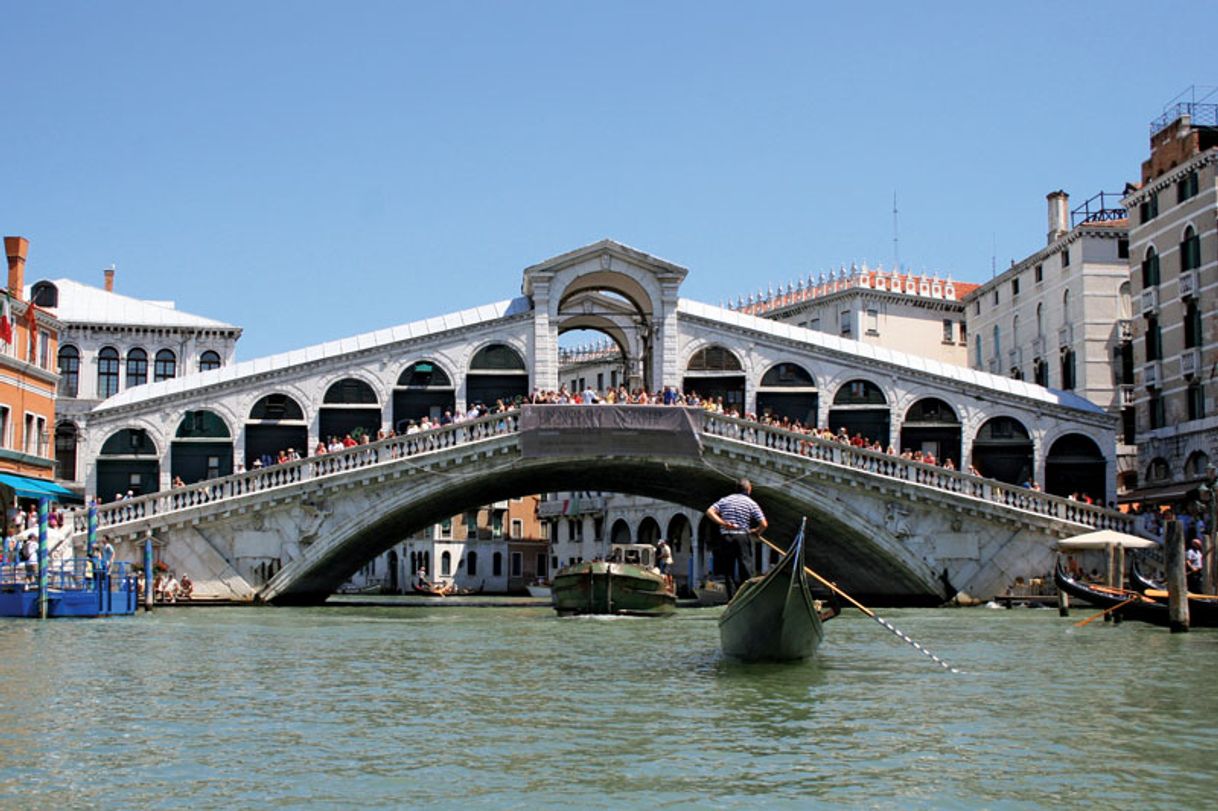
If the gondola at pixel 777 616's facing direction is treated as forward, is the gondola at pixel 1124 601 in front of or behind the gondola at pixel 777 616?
in front

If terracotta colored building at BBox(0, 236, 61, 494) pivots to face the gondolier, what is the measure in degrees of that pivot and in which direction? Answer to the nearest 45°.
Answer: approximately 45° to its right

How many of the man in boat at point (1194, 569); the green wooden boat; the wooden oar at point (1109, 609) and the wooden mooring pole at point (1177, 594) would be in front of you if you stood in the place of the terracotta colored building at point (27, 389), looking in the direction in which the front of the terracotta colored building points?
4

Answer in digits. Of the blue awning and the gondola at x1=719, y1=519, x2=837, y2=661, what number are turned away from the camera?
1

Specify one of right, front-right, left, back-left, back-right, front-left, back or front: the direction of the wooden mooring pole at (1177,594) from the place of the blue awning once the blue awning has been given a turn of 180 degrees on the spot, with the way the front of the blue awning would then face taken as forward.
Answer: back

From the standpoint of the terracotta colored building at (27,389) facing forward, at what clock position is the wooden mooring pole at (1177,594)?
The wooden mooring pole is roughly at 12 o'clock from the terracotta colored building.

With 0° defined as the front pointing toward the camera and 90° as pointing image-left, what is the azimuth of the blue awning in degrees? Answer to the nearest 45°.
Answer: approximately 315°

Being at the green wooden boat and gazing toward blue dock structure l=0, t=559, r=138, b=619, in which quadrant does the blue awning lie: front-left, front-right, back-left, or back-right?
front-right

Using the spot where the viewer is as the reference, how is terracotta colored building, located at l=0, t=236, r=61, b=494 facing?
facing the viewer and to the right of the viewer

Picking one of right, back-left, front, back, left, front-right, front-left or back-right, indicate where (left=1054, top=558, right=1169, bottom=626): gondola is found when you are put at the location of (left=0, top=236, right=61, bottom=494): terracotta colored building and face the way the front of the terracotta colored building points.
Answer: front

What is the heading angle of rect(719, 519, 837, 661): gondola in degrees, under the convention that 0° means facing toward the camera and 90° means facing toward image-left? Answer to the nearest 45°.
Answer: approximately 180°

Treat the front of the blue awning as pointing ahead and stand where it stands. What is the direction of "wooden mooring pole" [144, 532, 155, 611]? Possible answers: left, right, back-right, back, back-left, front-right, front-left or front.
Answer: front

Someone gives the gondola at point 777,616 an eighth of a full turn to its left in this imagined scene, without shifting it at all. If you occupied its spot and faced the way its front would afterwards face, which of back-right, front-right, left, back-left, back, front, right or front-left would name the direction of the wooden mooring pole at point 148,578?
front
